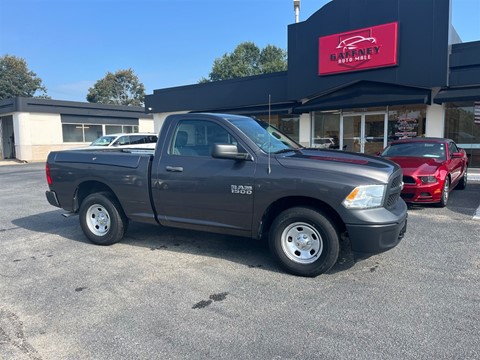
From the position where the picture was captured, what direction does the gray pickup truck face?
facing the viewer and to the right of the viewer

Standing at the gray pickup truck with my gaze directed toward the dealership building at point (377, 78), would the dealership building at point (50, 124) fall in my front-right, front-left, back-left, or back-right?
front-left

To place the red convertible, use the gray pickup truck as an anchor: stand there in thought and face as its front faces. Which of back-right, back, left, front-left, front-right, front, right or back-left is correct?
left

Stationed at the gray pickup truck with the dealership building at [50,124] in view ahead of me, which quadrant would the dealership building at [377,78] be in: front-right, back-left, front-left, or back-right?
front-right

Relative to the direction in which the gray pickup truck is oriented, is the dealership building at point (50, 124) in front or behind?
behind

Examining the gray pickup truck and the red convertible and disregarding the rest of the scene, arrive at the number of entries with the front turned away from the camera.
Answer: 0

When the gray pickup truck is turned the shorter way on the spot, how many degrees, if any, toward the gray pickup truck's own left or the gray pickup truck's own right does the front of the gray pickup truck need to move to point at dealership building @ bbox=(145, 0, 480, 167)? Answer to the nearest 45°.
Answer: approximately 90° to the gray pickup truck's own left

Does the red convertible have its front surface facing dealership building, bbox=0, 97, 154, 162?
no

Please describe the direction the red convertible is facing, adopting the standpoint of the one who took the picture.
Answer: facing the viewer and to the left of the viewer

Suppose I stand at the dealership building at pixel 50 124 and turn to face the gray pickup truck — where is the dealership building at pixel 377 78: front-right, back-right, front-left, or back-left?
front-left

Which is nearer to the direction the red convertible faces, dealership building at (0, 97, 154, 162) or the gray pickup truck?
the gray pickup truck

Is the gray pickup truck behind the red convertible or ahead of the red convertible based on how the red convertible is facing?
ahead

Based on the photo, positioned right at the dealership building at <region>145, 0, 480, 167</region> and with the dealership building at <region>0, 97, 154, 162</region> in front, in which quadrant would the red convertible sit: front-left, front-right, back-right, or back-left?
back-left
